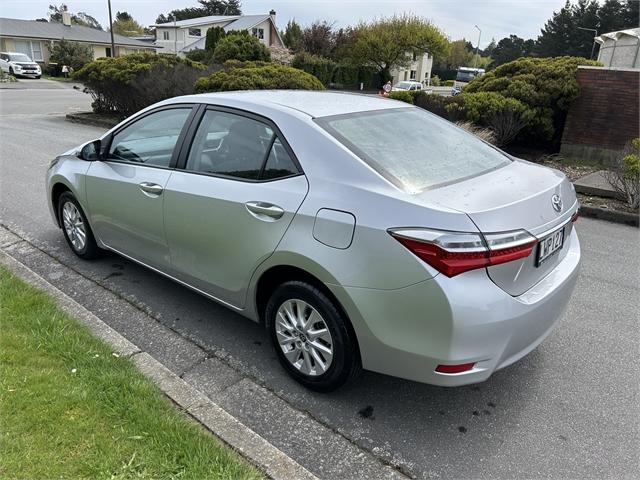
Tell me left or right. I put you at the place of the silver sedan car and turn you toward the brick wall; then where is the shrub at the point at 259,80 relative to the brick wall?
left

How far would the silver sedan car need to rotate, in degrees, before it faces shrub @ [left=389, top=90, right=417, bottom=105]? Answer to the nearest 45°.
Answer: approximately 45° to its right

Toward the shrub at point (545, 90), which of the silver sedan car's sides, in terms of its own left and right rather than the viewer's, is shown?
right

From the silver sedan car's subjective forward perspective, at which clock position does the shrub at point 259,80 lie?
The shrub is roughly at 1 o'clock from the silver sedan car.

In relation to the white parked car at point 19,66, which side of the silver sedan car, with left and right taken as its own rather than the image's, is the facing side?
front

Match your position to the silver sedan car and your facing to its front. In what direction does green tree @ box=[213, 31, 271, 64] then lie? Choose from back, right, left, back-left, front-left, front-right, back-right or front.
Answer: front-right

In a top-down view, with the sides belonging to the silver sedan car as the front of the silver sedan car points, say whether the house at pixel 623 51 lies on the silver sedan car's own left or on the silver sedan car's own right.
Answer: on the silver sedan car's own right

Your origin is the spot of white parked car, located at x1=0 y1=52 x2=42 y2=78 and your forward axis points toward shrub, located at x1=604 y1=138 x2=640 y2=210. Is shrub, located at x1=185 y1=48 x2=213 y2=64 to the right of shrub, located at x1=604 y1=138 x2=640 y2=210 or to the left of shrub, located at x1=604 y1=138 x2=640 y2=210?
left

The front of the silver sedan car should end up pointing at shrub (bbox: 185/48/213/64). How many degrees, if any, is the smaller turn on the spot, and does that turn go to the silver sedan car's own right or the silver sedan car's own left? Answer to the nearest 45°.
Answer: approximately 45° to the silver sedan car's own right

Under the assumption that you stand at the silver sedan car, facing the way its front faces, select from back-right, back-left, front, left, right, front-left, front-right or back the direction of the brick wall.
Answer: right

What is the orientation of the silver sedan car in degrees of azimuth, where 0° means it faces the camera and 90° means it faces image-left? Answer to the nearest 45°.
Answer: approximately 135°

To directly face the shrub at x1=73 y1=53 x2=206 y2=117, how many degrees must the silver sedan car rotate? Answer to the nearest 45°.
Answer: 0° — it already faces it

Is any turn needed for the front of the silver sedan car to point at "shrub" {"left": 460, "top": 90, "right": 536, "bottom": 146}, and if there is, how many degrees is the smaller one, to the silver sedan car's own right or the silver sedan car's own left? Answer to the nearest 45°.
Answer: approximately 90° to the silver sedan car's own right

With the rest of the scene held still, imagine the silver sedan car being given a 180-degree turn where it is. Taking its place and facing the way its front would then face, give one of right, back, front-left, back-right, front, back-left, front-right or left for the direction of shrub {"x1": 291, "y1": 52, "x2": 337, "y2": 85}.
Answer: back-left
